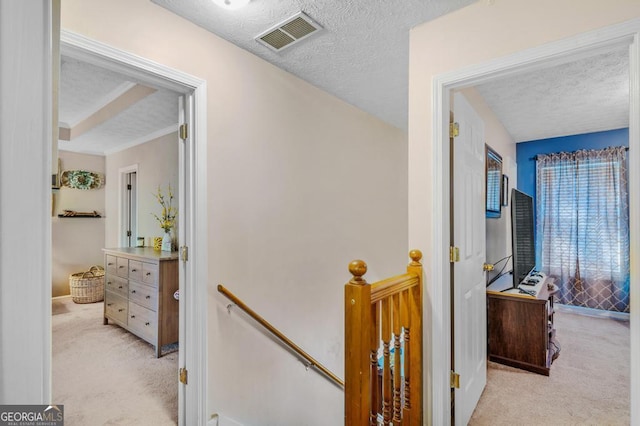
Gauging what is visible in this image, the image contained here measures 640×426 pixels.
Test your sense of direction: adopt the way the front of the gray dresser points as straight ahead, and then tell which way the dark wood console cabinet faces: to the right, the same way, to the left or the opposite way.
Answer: to the left

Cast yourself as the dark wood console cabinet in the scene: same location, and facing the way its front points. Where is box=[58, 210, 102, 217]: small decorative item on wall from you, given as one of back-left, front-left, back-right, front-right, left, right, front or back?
back

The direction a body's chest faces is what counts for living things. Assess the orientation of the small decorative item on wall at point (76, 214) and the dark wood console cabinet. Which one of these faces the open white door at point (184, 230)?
the small decorative item on wall

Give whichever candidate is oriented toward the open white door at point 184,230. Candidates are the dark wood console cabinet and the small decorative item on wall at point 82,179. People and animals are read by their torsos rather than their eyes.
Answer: the small decorative item on wall

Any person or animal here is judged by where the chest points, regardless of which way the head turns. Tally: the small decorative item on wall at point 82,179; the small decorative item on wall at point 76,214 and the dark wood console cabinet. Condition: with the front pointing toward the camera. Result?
2

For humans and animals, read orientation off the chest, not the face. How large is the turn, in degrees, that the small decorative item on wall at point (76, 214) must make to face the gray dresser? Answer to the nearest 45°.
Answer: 0° — it already faces it

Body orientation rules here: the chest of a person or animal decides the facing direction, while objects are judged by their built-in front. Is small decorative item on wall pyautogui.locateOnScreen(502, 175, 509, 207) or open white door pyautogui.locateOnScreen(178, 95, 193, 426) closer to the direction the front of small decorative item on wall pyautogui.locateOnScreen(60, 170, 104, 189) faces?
the open white door

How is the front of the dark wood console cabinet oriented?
to the viewer's right

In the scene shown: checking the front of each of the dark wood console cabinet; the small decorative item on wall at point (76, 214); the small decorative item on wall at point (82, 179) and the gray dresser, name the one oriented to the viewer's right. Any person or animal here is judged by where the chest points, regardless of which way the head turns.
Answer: the dark wood console cabinet

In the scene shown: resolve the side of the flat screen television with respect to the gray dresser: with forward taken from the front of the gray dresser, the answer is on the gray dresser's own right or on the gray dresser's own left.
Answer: on the gray dresser's own left
